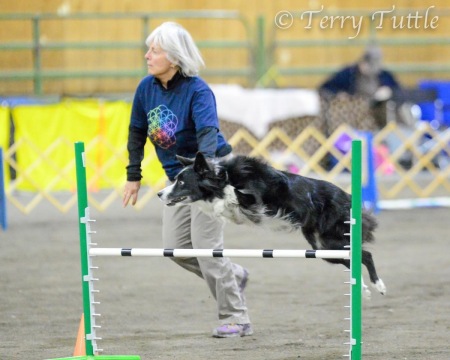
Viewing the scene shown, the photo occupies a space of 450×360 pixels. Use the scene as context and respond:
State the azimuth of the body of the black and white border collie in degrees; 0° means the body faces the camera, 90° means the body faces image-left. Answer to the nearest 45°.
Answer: approximately 90°

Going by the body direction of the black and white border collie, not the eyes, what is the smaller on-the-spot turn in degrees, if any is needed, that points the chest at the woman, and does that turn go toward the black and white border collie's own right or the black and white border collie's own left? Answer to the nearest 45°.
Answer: approximately 45° to the black and white border collie's own right

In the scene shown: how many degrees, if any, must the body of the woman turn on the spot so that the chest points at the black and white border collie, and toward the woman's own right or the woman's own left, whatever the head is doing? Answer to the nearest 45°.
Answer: approximately 90° to the woman's own left

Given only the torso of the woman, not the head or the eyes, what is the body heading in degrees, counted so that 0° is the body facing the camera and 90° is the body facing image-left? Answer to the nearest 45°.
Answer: approximately 45°

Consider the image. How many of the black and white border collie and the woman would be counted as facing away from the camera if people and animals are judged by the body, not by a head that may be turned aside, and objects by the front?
0

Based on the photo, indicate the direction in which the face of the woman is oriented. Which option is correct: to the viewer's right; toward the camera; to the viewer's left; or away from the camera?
to the viewer's left
